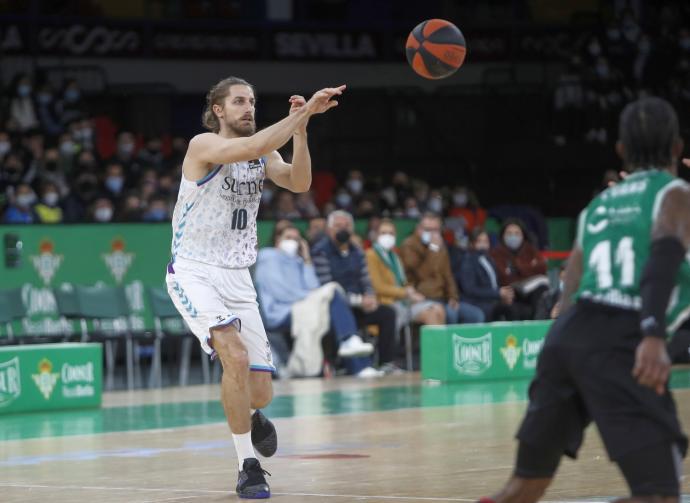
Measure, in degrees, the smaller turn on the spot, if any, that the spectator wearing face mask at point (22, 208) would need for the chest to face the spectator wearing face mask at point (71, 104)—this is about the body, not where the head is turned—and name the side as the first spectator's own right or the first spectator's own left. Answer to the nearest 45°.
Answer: approximately 180°

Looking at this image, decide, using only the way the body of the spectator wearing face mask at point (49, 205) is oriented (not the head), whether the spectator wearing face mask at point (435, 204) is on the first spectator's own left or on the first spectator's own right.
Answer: on the first spectator's own left

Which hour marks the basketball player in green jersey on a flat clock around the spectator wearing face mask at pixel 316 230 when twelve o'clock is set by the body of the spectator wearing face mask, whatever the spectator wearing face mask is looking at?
The basketball player in green jersey is roughly at 12 o'clock from the spectator wearing face mask.

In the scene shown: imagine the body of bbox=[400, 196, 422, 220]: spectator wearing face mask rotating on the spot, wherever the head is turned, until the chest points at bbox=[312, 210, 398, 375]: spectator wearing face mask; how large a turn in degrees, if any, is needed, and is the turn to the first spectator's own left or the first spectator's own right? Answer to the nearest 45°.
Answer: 0° — they already face them

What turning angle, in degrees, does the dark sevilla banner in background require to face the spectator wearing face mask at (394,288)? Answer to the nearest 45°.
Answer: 0° — it already faces them

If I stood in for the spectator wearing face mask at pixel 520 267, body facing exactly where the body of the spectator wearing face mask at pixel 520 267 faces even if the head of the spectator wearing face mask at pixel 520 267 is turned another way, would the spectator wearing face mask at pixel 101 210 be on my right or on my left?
on my right

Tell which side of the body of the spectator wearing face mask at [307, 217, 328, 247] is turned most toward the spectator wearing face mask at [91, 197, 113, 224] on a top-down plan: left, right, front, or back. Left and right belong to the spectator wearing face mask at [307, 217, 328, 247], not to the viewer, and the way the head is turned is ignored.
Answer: right

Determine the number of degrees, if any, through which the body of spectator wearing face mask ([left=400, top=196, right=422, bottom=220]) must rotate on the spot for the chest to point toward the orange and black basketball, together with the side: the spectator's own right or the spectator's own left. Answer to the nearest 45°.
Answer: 0° — they already face it

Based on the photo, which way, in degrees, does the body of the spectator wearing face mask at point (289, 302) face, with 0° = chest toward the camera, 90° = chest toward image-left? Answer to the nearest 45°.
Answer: approximately 315°

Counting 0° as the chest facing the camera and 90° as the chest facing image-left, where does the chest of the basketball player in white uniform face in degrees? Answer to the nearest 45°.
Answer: approximately 315°

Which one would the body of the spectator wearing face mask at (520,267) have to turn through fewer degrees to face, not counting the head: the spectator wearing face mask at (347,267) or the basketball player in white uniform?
the basketball player in white uniform
